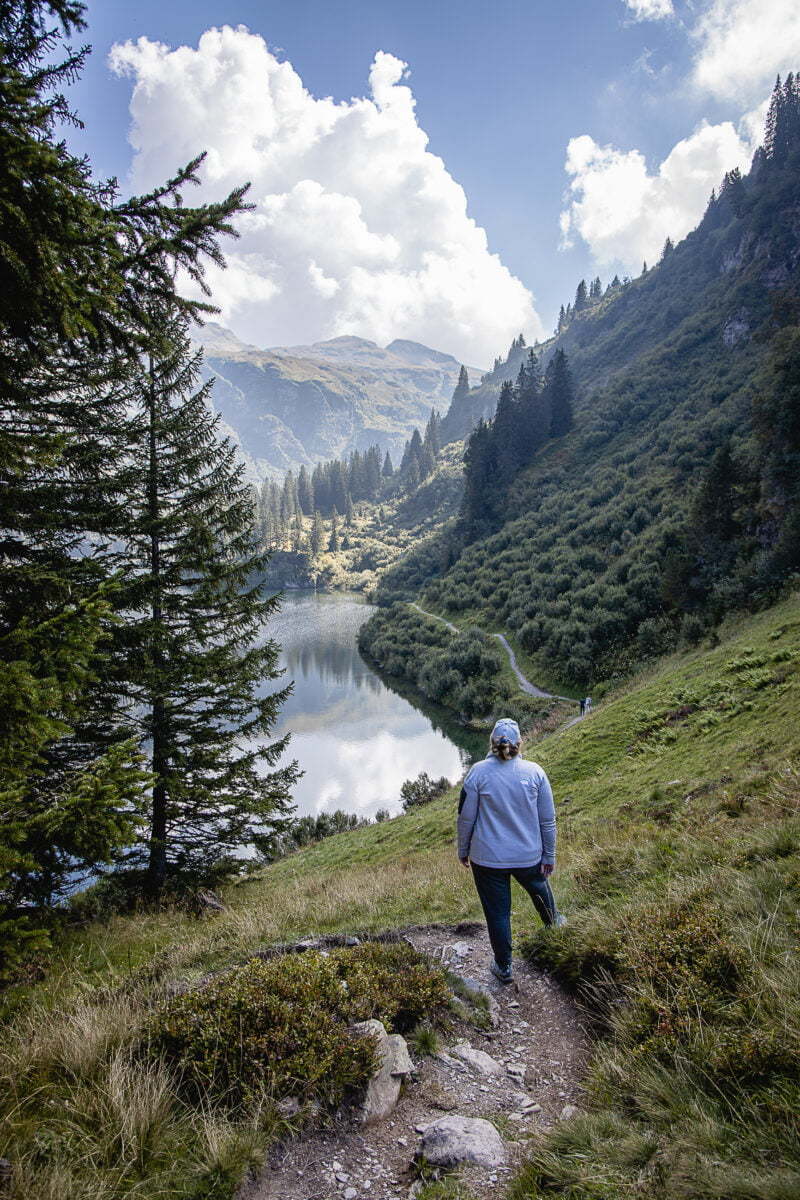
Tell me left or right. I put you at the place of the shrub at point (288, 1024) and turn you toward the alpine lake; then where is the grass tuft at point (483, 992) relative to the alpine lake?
right

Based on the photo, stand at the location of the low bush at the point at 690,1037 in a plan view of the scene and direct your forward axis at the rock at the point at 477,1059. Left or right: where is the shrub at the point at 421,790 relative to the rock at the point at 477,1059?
right

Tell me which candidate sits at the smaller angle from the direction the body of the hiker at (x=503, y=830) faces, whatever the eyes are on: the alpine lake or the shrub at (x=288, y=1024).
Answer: the alpine lake

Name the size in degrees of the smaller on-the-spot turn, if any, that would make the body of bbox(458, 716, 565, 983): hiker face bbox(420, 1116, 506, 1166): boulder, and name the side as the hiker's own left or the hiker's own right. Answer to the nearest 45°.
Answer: approximately 180°

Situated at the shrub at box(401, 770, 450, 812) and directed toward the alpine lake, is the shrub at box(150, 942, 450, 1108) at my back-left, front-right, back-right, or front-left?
back-left

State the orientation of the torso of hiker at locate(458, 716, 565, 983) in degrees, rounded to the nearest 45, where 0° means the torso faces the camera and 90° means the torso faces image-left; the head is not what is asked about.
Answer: approximately 180°

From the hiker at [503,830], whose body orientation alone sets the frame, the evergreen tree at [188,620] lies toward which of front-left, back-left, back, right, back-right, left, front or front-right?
front-left

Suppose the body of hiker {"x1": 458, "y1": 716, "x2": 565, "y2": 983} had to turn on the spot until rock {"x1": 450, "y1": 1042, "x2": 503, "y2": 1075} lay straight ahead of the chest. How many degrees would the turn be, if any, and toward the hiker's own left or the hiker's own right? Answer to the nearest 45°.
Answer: approximately 180°
